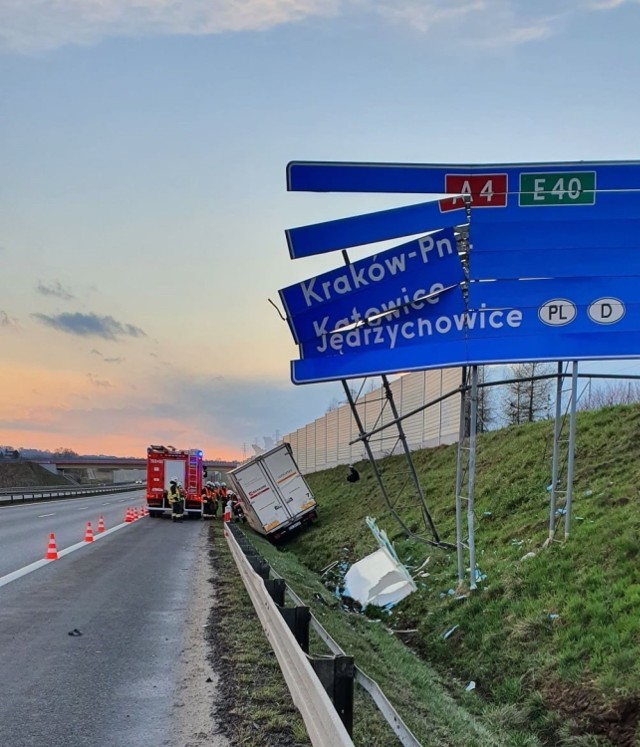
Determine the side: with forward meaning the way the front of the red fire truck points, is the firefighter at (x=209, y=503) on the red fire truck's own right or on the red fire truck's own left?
on the red fire truck's own right

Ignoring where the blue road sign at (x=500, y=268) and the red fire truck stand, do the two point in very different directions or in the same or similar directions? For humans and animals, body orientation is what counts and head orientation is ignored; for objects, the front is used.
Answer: very different directions

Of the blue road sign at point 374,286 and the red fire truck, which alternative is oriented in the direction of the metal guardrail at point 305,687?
the blue road sign

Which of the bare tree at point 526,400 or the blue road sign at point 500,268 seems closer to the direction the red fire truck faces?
the bare tree

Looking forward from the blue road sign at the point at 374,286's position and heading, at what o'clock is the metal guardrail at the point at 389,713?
The metal guardrail is roughly at 12 o'clock from the blue road sign.

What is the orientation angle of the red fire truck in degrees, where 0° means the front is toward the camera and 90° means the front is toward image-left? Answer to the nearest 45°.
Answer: approximately 180°

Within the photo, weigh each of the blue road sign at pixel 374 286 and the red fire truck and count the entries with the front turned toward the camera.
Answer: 1

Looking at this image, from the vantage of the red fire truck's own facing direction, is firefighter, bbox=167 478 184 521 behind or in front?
behind

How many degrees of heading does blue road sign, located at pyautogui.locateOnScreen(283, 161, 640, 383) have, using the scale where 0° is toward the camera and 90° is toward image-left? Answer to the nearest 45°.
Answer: approximately 0°

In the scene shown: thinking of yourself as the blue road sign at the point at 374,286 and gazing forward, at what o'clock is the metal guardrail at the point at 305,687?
The metal guardrail is roughly at 12 o'clock from the blue road sign.

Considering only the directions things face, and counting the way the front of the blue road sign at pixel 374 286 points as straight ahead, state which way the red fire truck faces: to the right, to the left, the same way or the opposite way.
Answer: the opposite way

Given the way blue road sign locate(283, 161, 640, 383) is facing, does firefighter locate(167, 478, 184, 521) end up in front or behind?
behind
